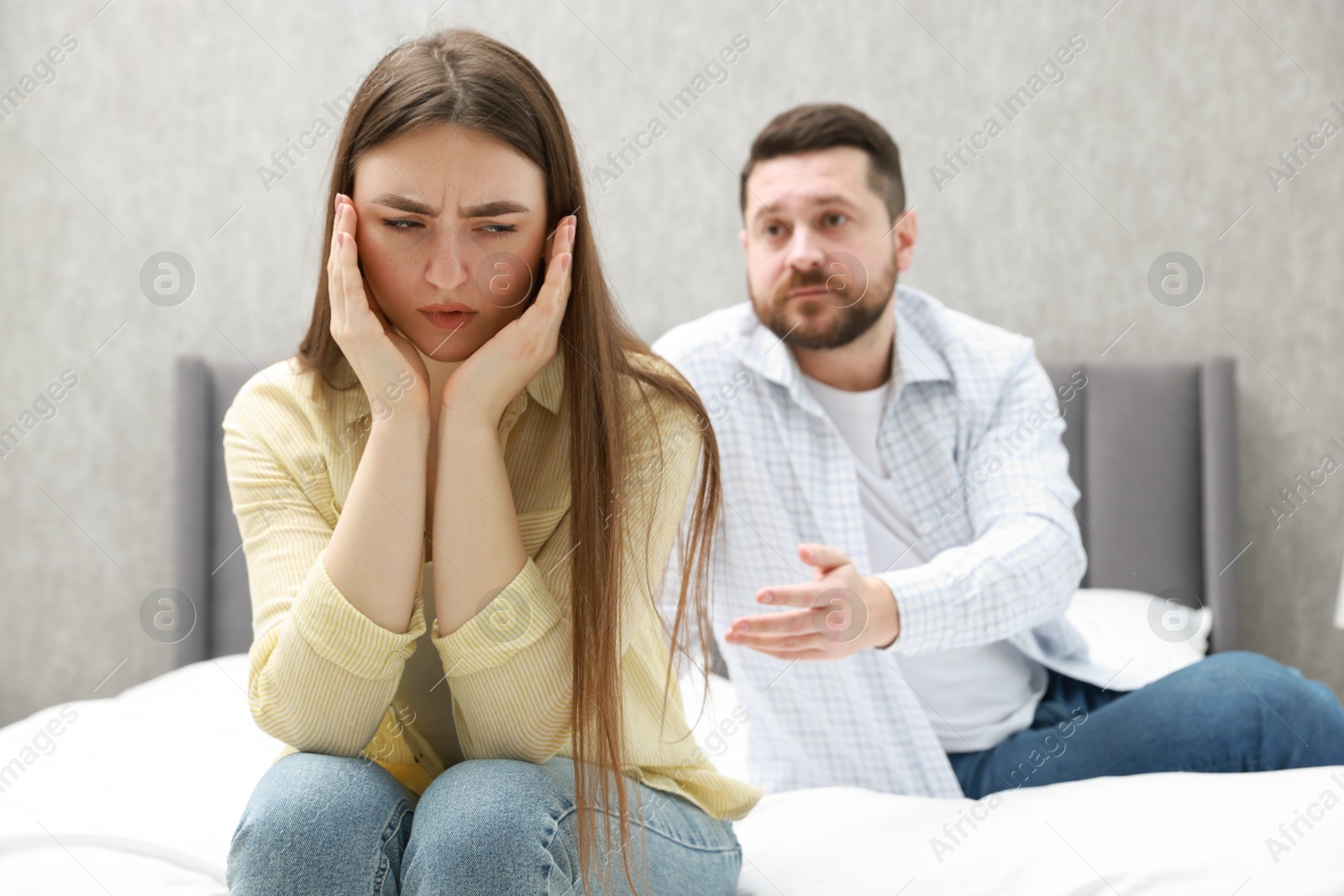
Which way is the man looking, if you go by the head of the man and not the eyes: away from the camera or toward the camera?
toward the camera

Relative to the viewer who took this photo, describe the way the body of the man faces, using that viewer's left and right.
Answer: facing the viewer

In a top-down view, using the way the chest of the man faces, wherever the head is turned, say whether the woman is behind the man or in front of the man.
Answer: in front

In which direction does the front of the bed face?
toward the camera

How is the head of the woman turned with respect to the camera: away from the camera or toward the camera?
toward the camera
